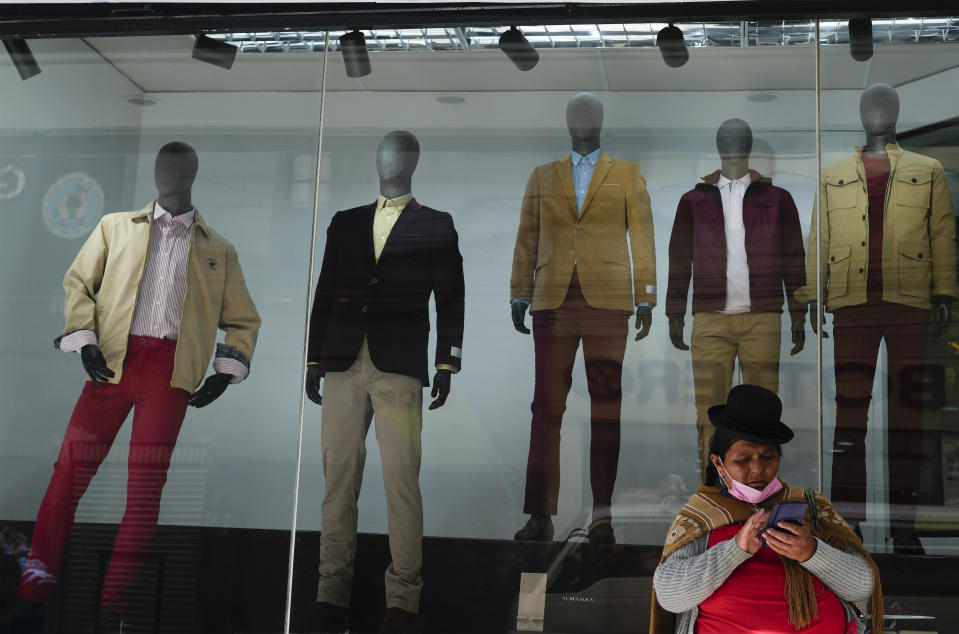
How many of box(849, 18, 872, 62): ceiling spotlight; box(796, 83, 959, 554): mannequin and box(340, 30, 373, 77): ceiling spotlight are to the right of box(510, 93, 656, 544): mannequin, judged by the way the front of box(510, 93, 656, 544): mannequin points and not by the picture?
1

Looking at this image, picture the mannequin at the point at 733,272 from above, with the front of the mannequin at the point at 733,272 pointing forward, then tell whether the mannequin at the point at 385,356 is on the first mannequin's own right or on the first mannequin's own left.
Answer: on the first mannequin's own right

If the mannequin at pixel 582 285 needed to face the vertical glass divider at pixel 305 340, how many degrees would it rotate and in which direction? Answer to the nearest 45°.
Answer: approximately 90° to its right

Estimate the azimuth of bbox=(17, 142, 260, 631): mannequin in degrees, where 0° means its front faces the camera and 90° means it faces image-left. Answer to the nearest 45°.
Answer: approximately 0°

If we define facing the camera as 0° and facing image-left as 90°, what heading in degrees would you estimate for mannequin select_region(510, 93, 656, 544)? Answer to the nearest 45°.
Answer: approximately 0°

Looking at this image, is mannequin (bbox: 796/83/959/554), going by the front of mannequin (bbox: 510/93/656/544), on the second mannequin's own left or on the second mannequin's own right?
on the second mannequin's own left

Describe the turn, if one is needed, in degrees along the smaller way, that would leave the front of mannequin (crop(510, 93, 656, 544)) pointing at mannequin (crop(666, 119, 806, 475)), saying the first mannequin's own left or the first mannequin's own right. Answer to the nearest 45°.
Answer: approximately 90° to the first mannequin's own left

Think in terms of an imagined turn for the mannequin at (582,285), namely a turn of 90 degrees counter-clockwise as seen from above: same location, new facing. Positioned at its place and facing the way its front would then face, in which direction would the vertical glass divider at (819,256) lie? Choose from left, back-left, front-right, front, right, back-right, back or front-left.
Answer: front

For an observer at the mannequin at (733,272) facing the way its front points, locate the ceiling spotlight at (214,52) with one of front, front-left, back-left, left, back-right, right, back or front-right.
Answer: right

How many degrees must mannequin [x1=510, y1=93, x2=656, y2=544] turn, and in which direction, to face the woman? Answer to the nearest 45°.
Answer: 0° — it already faces them

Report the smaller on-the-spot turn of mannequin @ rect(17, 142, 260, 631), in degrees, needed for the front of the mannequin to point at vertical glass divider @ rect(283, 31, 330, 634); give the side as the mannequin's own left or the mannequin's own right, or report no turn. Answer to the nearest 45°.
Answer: approximately 45° to the mannequin's own left
